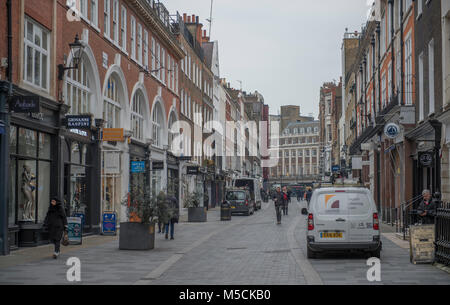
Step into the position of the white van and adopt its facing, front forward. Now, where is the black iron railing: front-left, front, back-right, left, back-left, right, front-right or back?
back-right

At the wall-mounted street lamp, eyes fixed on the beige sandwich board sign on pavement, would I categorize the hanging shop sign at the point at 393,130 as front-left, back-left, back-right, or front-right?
front-left

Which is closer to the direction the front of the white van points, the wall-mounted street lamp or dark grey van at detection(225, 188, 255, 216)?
the dark grey van

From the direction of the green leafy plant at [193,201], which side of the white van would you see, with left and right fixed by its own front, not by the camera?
front

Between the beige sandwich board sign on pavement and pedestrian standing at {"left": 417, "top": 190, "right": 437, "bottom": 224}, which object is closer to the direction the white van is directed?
the pedestrian standing

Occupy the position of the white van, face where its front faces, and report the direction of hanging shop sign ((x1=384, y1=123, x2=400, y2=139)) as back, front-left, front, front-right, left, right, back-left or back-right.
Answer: front

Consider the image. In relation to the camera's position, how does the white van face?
facing away from the viewer

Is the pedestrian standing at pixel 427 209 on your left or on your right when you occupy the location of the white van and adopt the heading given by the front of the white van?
on your right
